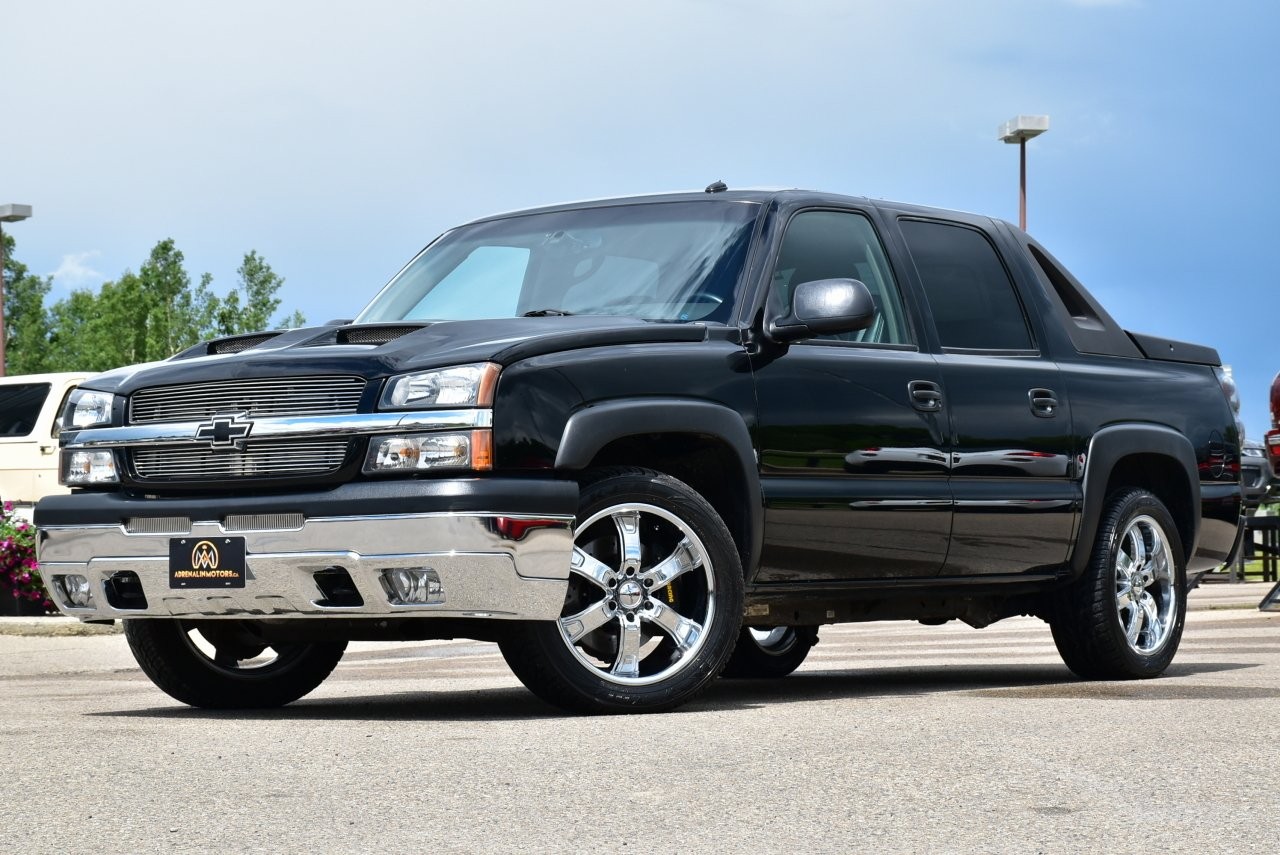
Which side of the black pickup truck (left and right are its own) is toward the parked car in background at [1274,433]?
back

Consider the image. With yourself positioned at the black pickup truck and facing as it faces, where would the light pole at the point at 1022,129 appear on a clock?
The light pole is roughly at 5 o'clock from the black pickup truck.

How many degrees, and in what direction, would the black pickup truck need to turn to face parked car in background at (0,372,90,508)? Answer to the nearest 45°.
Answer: approximately 90° to its right

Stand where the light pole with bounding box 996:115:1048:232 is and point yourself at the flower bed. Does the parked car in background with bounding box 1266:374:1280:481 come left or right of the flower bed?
left

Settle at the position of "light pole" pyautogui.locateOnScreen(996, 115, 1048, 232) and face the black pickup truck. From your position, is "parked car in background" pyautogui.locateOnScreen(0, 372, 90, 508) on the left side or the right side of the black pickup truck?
right

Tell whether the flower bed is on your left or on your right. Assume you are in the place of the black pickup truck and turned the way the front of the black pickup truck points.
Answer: on your right

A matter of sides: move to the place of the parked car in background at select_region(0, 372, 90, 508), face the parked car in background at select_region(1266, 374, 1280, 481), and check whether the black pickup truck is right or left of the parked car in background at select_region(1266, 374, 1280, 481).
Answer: right

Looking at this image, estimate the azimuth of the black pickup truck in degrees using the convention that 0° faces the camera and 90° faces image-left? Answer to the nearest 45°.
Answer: approximately 45°
